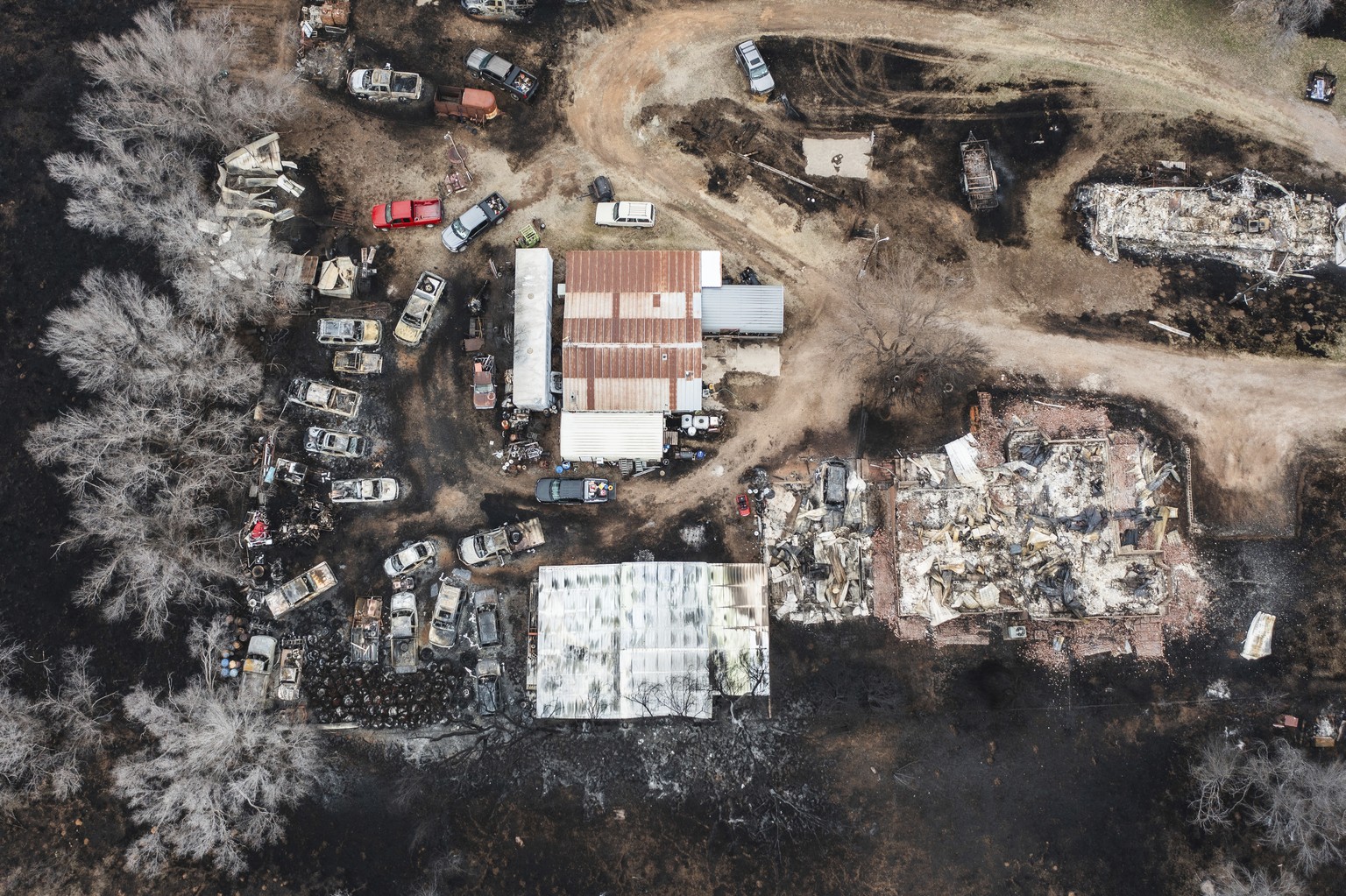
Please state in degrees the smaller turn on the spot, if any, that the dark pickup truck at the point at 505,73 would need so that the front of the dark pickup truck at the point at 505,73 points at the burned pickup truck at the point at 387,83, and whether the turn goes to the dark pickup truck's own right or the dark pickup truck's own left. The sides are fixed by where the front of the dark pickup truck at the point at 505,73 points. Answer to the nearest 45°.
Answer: approximately 45° to the dark pickup truck's own left

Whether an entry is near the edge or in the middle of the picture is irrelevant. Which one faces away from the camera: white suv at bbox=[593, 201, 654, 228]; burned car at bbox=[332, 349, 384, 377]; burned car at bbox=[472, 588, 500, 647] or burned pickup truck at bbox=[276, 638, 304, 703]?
burned car at bbox=[472, 588, 500, 647]

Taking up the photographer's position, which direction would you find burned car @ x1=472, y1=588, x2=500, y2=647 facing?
facing away from the viewer

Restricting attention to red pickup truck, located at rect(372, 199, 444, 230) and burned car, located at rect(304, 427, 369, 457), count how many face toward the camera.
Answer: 0
